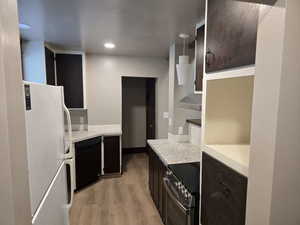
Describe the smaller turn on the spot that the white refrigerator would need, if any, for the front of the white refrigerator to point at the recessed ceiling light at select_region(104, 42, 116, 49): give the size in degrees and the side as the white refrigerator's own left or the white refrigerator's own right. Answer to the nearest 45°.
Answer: approximately 45° to the white refrigerator's own left

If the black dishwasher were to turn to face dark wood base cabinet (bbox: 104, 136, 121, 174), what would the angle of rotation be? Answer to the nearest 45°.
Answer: approximately 90° to its left

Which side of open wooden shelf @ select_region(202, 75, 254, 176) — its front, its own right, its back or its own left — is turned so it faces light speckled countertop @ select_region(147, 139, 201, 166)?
right

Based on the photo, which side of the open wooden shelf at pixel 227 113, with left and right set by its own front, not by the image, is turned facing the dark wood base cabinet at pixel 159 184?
right

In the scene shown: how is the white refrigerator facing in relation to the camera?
to the viewer's right

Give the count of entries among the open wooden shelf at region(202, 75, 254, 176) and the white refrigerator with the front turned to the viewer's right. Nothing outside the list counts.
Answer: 1

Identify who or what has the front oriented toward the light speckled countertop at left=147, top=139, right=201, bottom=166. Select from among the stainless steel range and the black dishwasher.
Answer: the black dishwasher

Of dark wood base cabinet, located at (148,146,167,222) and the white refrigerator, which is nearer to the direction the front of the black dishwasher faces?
the dark wood base cabinet

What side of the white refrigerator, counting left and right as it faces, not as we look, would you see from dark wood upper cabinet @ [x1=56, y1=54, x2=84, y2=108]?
left

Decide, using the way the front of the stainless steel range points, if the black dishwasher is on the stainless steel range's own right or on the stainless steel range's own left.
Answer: on the stainless steel range's own right

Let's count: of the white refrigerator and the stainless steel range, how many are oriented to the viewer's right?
1

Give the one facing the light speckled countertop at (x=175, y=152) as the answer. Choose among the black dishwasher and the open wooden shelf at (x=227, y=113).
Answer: the black dishwasher

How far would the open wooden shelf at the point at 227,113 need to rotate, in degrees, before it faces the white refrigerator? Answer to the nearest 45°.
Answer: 0° — it already faces it

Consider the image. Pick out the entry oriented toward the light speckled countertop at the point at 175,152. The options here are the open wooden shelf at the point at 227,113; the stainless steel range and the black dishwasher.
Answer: the black dishwasher

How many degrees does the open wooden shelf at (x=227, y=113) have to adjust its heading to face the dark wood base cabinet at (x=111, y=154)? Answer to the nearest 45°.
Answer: approximately 90° to its right
